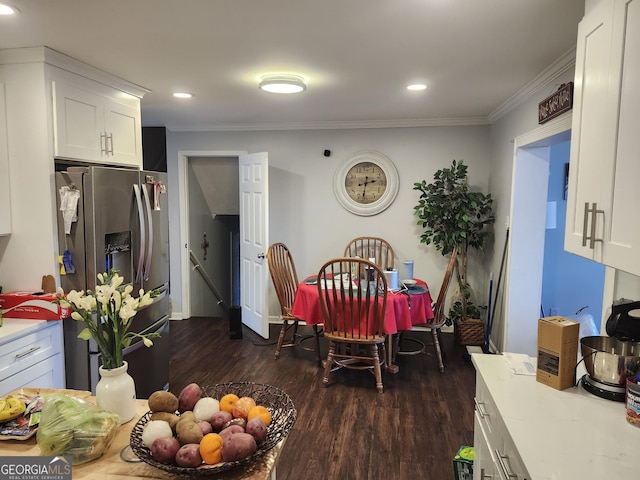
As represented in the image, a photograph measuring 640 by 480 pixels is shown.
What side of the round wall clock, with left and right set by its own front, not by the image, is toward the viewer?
front

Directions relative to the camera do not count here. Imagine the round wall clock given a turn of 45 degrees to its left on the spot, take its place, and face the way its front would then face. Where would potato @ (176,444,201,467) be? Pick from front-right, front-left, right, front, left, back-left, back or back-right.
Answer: front-right

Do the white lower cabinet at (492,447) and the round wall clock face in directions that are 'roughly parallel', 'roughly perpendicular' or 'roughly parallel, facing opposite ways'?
roughly perpendicular

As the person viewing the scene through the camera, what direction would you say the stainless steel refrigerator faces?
facing the viewer and to the right of the viewer

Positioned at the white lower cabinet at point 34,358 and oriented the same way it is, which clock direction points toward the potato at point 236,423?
The potato is roughly at 1 o'clock from the white lower cabinet.

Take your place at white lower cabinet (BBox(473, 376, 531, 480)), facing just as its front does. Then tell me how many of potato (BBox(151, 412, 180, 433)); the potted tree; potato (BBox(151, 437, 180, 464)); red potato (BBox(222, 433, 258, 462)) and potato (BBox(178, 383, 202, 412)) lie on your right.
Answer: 1

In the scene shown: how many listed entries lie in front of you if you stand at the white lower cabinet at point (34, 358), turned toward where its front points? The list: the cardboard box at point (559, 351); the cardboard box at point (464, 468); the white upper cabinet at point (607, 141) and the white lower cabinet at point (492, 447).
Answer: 4

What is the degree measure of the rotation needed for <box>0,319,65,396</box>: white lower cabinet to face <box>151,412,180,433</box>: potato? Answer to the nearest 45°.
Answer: approximately 45° to its right

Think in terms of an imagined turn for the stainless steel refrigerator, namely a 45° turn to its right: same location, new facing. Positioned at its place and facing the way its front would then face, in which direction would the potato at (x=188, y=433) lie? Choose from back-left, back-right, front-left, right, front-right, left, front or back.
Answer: front

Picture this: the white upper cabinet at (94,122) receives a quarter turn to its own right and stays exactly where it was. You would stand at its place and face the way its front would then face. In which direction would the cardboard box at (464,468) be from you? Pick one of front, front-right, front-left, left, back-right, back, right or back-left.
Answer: left

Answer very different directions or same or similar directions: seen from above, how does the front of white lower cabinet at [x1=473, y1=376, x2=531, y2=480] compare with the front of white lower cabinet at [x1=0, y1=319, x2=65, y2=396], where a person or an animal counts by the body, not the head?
very different directions

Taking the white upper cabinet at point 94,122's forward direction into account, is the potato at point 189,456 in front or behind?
in front

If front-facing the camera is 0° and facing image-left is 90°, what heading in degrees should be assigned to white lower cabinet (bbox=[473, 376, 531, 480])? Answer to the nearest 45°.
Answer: approximately 90°

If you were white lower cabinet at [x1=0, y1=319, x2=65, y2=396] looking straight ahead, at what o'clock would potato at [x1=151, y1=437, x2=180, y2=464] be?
The potato is roughly at 1 o'clock from the white lower cabinet.

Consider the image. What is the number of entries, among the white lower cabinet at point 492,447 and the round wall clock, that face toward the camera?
1

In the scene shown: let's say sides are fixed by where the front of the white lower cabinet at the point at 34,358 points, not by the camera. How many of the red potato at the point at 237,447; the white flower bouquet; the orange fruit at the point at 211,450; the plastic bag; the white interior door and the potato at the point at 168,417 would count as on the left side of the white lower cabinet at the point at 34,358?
1

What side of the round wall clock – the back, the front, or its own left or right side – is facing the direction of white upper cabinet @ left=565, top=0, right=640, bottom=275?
front

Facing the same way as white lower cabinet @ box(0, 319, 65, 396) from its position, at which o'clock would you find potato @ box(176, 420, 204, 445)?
The potato is roughly at 1 o'clock from the white lower cabinet.
